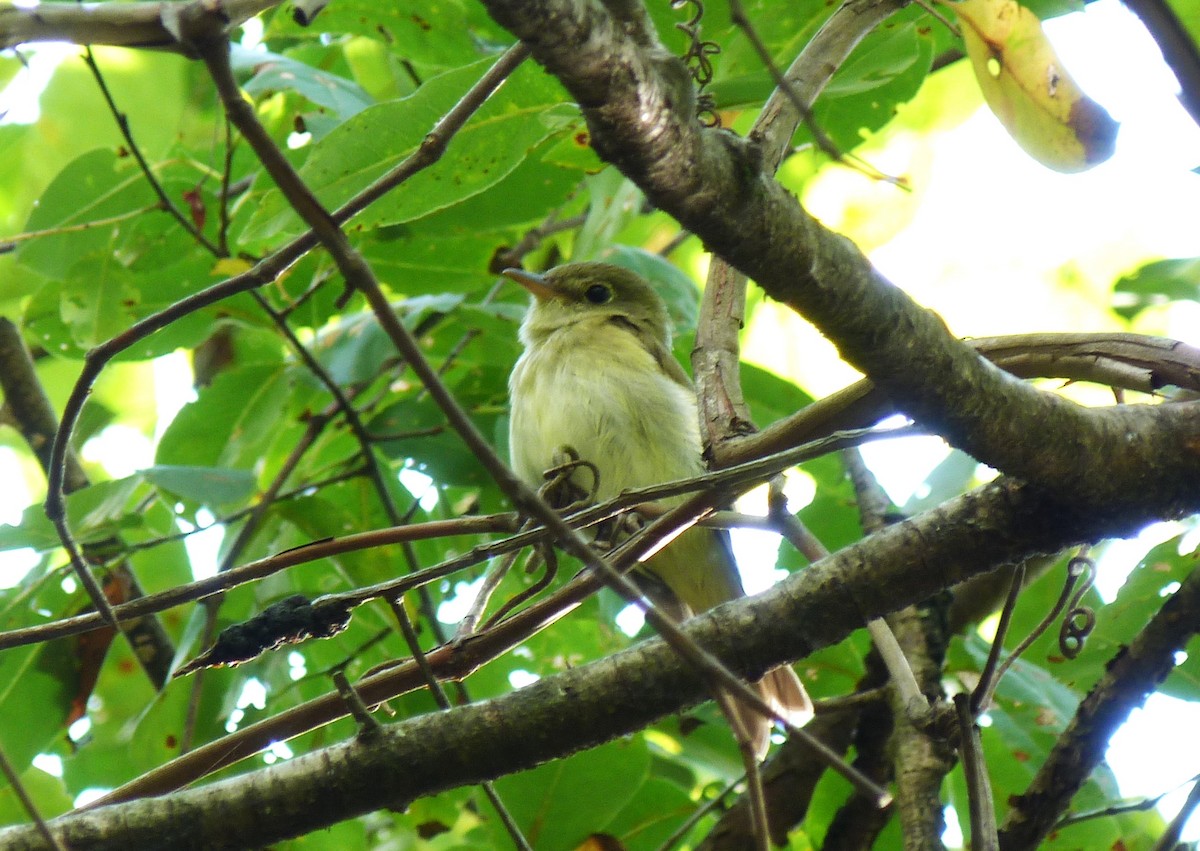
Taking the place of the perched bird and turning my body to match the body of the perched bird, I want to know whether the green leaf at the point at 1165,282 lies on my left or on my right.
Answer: on my left

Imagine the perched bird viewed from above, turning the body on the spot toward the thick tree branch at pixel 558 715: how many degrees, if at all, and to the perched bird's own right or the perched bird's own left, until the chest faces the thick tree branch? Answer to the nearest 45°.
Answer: approximately 45° to the perched bird's own left
